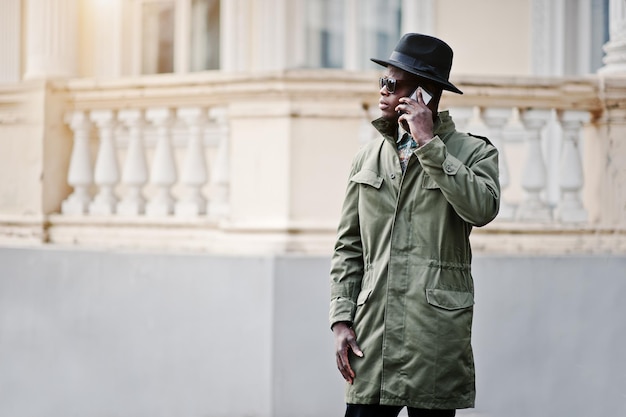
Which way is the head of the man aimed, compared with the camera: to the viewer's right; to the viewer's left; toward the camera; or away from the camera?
to the viewer's left
